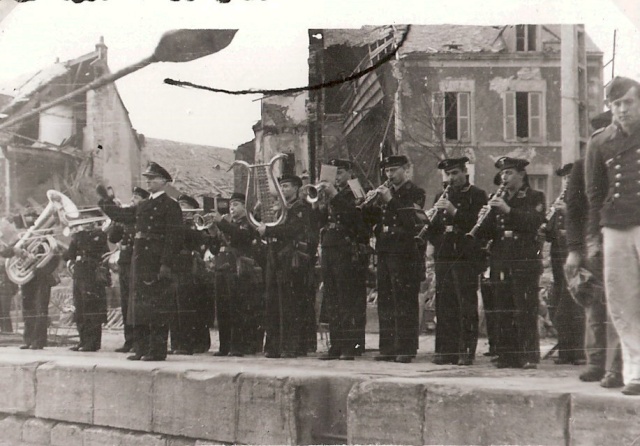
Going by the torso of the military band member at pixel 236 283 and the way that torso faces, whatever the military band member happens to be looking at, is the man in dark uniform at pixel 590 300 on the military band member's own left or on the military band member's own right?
on the military band member's own left

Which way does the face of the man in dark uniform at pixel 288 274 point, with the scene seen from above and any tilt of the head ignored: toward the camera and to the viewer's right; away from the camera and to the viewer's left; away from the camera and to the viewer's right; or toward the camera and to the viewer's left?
toward the camera and to the viewer's left

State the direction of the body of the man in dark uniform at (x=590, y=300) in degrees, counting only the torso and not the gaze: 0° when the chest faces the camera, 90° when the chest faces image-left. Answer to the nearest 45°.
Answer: approximately 45°

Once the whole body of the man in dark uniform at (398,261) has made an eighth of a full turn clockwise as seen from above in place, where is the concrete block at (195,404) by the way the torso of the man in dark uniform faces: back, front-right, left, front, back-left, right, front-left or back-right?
front

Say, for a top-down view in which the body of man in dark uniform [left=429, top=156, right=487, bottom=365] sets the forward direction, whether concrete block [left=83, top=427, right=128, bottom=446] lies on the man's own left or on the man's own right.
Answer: on the man's own right

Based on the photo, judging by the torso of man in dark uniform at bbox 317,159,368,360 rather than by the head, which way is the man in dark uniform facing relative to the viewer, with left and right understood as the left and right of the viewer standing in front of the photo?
facing the viewer and to the left of the viewer

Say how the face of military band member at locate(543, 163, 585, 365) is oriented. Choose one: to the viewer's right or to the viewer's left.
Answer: to the viewer's left

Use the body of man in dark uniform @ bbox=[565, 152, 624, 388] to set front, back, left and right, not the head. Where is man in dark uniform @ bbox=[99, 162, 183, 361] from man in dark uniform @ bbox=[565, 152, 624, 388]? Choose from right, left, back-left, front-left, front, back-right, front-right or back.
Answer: front-right

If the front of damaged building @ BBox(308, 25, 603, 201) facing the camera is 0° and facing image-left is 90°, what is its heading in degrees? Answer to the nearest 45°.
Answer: approximately 0°
